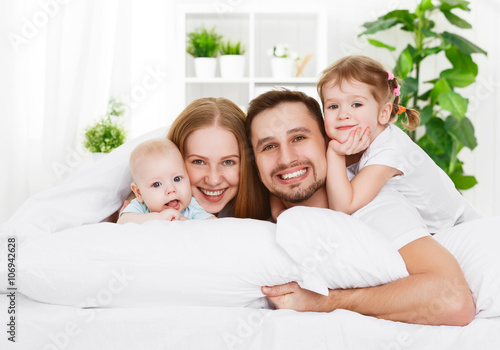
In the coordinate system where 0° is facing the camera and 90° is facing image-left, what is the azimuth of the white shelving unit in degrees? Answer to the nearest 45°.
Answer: approximately 0°

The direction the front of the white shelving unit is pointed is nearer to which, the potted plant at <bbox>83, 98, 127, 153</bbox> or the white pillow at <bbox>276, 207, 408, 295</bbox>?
the white pillow

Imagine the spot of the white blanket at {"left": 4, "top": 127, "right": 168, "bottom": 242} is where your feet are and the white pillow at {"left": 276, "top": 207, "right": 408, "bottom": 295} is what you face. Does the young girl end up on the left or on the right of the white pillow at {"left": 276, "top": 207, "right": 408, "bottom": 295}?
left

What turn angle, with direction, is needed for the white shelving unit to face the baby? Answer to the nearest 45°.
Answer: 0° — it already faces them

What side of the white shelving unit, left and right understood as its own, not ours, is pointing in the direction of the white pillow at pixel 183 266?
front

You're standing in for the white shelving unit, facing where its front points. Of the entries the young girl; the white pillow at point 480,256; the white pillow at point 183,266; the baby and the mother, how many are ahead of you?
5

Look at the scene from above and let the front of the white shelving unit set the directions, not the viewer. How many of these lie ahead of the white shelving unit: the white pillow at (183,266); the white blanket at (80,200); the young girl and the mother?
4

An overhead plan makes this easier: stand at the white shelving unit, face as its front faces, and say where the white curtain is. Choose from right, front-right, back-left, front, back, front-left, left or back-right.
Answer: front-right

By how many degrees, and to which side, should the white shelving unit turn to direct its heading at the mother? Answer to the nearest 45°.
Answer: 0° — it already faces them

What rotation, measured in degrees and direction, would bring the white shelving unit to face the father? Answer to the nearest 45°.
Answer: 0° — it already faces them

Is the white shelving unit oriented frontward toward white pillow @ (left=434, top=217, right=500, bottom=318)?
yes

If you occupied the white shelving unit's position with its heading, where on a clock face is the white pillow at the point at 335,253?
The white pillow is roughly at 12 o'clock from the white shelving unit.

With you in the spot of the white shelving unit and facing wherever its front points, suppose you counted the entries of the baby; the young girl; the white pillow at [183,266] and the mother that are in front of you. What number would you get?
4

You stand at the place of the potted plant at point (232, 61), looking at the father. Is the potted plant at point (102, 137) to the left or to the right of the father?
right
